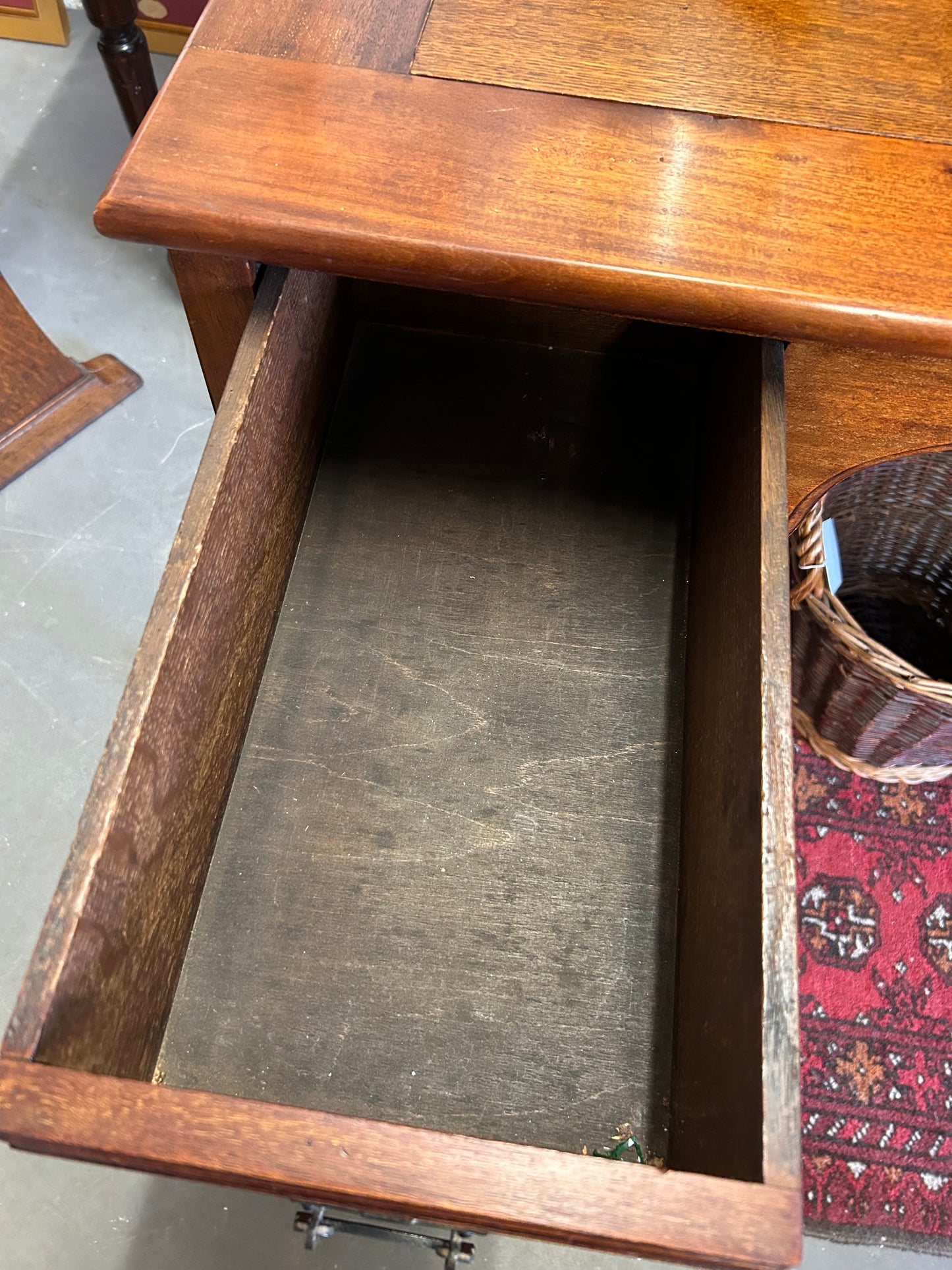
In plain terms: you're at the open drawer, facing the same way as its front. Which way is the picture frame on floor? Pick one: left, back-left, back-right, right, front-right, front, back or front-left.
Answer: back

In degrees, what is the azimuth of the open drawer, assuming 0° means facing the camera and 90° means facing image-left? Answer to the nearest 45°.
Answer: approximately 0°
